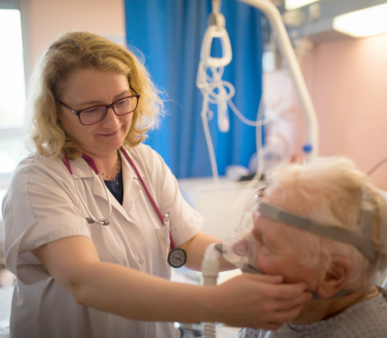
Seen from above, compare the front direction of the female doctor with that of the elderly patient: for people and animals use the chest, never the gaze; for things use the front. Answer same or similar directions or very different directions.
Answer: very different directions

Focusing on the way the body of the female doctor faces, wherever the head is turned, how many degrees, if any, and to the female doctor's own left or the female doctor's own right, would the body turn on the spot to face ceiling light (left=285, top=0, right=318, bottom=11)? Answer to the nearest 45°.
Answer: approximately 90° to the female doctor's own left

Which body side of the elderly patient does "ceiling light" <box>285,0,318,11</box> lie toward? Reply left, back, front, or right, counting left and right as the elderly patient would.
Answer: right

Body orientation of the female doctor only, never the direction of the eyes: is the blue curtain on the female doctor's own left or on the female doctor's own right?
on the female doctor's own left

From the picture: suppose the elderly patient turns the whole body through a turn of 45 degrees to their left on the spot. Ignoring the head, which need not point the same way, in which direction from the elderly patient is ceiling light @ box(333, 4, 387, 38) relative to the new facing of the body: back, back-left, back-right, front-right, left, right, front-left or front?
back-right

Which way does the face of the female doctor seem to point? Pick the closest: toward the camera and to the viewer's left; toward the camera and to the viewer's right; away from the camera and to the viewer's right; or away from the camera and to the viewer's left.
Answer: toward the camera and to the viewer's right

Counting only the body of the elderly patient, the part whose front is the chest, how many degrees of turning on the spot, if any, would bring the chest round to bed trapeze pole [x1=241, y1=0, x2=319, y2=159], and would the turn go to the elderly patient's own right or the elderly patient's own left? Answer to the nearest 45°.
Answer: approximately 90° to the elderly patient's own right

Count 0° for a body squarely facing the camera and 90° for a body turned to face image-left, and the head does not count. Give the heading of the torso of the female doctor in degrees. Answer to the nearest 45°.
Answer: approximately 315°

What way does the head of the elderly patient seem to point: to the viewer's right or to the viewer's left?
to the viewer's left

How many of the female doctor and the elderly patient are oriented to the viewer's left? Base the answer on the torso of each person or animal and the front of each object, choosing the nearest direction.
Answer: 1

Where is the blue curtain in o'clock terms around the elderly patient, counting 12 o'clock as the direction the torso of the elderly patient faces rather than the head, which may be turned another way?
The blue curtain is roughly at 2 o'clock from the elderly patient.

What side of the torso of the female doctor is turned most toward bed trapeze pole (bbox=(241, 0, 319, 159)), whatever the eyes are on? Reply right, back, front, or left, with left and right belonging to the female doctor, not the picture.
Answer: left

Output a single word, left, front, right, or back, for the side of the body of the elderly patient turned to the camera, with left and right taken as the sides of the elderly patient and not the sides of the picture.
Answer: left
